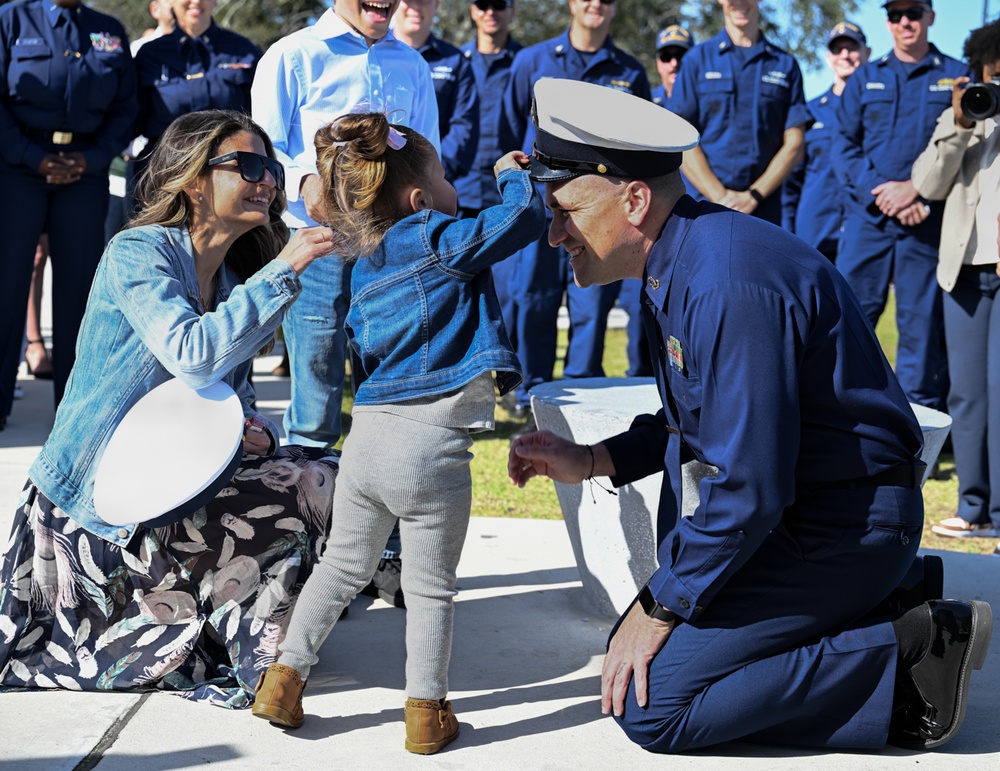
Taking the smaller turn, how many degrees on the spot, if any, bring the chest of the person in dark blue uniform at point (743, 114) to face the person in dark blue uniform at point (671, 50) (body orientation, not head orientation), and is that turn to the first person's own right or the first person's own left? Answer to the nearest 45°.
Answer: approximately 180°

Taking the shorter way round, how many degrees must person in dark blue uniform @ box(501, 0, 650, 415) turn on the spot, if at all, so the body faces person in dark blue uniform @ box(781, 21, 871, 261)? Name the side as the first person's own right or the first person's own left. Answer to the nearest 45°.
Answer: approximately 135° to the first person's own left

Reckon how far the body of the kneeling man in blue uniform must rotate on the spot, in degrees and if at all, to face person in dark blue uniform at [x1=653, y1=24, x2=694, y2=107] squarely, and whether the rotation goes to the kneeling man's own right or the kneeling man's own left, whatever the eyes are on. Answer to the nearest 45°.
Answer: approximately 90° to the kneeling man's own right

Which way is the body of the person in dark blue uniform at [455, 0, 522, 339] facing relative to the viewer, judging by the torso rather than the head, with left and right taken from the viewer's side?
facing the viewer

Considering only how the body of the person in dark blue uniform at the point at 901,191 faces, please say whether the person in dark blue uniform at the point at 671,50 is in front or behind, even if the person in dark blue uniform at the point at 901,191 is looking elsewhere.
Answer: behind

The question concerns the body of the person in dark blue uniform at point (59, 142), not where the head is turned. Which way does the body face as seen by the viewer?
toward the camera

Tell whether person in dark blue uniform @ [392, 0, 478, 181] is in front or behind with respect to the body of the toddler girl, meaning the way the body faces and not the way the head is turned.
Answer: in front

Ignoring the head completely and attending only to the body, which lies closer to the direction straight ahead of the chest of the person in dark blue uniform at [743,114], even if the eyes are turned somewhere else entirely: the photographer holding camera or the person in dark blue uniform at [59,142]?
the photographer holding camera

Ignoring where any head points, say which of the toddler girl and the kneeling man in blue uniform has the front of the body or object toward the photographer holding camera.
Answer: the toddler girl

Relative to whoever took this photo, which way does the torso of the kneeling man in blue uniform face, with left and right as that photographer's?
facing to the left of the viewer

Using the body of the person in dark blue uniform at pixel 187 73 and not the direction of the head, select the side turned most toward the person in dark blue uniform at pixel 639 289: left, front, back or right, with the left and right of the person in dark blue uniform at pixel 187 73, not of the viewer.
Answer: front

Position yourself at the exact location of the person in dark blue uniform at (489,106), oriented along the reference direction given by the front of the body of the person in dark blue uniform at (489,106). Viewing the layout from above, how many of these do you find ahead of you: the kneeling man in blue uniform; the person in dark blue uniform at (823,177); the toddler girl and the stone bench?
3

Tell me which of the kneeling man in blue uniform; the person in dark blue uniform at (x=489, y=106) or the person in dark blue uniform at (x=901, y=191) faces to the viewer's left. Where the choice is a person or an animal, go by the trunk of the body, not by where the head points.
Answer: the kneeling man in blue uniform

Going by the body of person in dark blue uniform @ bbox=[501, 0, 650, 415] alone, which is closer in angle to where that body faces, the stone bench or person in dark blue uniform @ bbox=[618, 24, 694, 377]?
the stone bench

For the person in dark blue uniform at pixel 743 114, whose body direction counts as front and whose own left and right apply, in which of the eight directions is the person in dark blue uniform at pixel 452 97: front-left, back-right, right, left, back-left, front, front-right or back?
right

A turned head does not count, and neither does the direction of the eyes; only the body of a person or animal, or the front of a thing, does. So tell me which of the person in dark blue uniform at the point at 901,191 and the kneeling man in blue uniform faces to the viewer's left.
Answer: the kneeling man in blue uniform

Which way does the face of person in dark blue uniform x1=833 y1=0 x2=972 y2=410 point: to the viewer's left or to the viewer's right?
to the viewer's left
